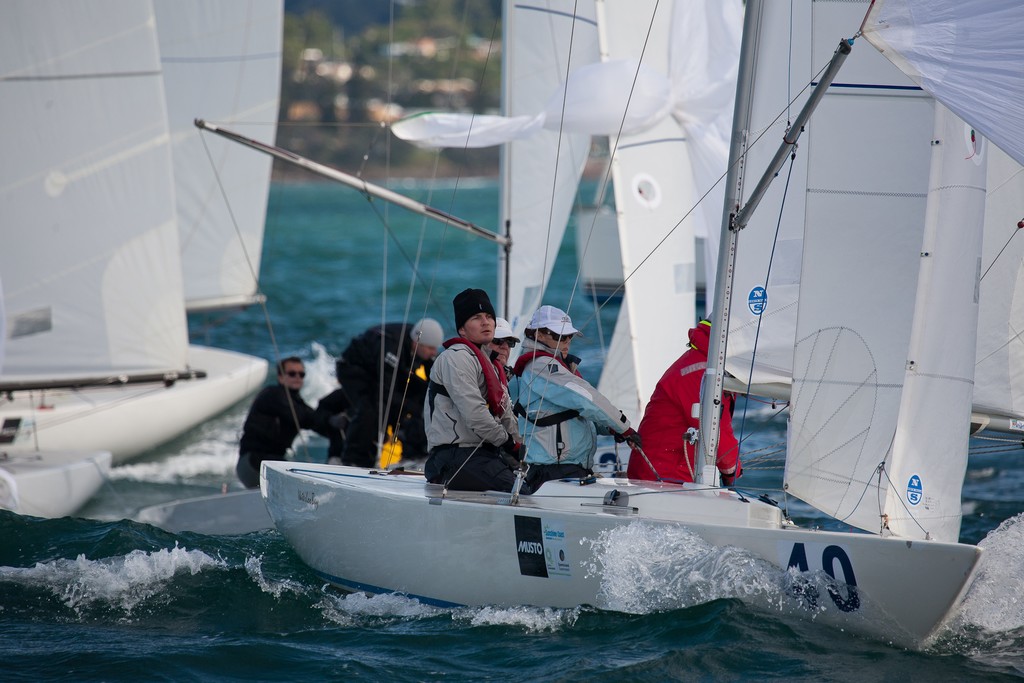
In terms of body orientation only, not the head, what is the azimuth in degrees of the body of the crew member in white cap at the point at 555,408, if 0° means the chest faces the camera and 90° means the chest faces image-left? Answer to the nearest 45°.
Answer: approximately 270°

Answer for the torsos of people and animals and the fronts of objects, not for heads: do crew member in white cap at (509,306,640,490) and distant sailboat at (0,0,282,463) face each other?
no

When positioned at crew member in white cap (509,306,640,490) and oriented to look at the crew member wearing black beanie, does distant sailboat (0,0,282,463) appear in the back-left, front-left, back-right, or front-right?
front-right
